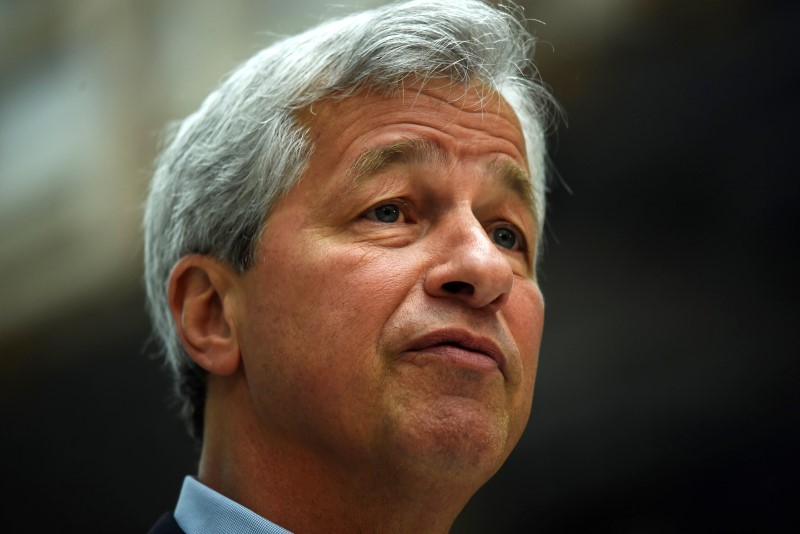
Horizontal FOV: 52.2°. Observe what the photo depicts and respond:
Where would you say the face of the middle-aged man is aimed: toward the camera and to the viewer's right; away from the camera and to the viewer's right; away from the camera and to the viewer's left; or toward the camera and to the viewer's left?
toward the camera and to the viewer's right
